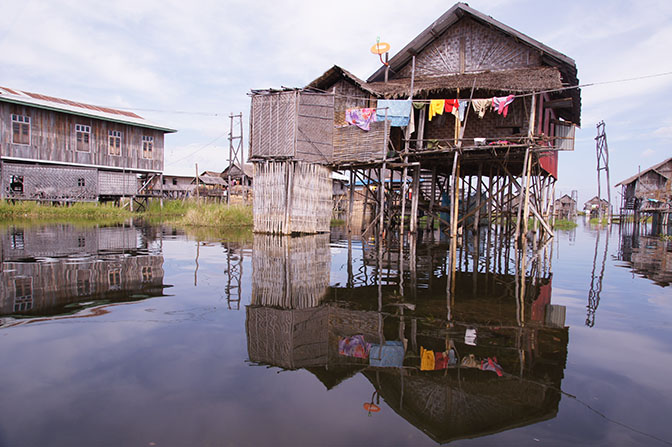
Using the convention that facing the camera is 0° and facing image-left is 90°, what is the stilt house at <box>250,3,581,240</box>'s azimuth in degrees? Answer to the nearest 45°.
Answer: approximately 0°

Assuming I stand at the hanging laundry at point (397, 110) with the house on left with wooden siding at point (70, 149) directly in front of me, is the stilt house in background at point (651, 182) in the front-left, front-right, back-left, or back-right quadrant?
back-right

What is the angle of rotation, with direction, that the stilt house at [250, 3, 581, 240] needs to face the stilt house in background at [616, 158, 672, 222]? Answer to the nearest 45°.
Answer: approximately 135° to its left

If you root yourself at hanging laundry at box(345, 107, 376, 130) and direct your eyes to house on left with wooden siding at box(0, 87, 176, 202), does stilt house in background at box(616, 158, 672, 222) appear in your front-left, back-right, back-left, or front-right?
back-right

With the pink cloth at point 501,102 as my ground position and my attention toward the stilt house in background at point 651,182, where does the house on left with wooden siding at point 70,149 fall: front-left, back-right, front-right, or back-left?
back-left
